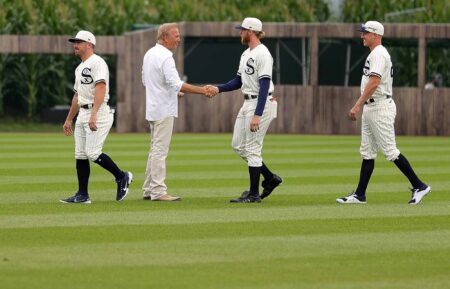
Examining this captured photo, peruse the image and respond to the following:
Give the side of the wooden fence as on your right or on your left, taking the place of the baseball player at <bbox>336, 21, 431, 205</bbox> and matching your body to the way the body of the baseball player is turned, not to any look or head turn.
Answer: on your right

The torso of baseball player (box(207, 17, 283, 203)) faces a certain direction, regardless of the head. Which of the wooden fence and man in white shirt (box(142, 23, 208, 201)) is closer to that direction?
the man in white shirt

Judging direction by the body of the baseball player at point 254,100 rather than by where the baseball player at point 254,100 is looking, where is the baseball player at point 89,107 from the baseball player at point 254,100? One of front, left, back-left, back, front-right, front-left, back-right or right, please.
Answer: front-right

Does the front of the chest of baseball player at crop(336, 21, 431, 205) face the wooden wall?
no

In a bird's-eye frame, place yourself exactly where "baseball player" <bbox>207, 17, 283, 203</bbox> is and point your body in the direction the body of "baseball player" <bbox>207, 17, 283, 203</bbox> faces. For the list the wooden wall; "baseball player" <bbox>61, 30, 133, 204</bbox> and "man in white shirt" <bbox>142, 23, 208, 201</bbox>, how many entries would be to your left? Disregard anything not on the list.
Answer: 0

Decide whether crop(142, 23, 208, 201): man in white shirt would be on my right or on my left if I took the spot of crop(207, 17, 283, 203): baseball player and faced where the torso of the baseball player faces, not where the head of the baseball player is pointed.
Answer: on my right

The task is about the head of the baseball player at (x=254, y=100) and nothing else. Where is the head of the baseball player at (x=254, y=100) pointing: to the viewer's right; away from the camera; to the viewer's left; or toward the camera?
to the viewer's left

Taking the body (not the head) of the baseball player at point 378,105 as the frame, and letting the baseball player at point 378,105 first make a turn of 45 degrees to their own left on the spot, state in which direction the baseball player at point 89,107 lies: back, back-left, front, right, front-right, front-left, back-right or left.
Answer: front-right

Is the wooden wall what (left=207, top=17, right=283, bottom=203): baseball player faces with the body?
no

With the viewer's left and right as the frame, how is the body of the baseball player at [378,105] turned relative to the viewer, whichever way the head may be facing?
facing to the left of the viewer

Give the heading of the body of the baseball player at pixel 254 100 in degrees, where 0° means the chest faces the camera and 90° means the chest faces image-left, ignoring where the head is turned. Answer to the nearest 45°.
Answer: approximately 45°
